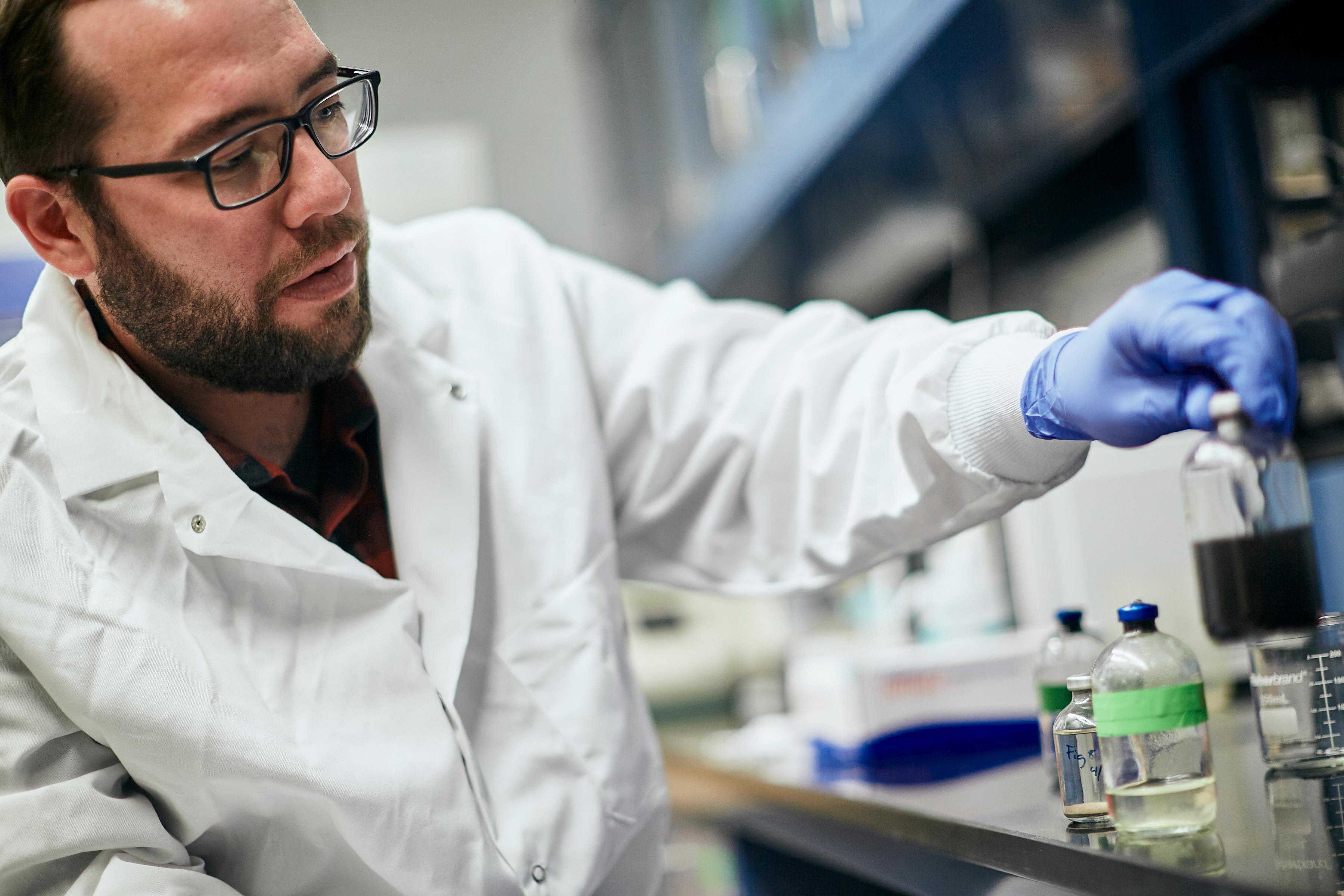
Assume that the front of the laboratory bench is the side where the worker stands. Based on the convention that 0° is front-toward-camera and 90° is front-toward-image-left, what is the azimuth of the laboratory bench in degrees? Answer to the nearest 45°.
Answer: approximately 45°

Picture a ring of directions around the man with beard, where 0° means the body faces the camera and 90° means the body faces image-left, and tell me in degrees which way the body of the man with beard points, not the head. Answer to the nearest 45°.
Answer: approximately 315°

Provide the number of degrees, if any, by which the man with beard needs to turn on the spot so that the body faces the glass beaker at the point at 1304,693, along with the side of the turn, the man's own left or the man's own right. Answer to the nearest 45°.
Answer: approximately 45° to the man's own left

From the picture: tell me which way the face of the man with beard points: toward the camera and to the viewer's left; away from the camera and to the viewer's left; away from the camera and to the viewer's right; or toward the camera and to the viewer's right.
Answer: toward the camera and to the viewer's right

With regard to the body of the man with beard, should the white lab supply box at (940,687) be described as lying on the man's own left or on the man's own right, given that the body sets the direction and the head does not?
on the man's own left

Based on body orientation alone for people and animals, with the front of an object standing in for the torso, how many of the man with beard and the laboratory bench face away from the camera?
0

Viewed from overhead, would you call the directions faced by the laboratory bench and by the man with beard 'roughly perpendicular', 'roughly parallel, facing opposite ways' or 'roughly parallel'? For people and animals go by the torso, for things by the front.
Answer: roughly perpendicular
